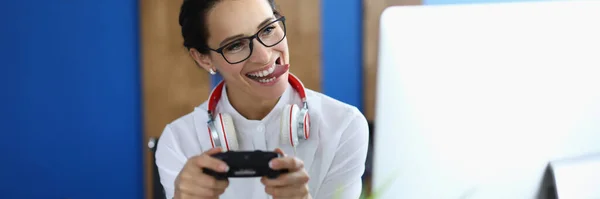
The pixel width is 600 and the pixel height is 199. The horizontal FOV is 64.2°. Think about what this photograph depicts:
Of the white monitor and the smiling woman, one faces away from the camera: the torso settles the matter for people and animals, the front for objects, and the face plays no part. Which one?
the white monitor

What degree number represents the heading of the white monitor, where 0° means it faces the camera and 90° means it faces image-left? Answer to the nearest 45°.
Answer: approximately 180°

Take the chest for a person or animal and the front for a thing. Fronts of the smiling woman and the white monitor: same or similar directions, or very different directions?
very different directions

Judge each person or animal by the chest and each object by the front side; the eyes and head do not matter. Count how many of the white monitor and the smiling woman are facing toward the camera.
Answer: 1

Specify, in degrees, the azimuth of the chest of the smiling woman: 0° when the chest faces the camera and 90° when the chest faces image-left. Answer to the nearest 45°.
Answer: approximately 0°

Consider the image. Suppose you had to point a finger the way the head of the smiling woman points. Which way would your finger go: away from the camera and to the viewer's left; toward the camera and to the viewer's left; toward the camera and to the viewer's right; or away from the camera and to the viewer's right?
toward the camera and to the viewer's right

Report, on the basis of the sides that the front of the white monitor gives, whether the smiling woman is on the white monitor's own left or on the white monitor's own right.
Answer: on the white monitor's own left

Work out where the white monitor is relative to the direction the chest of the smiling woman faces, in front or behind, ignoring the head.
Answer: in front
